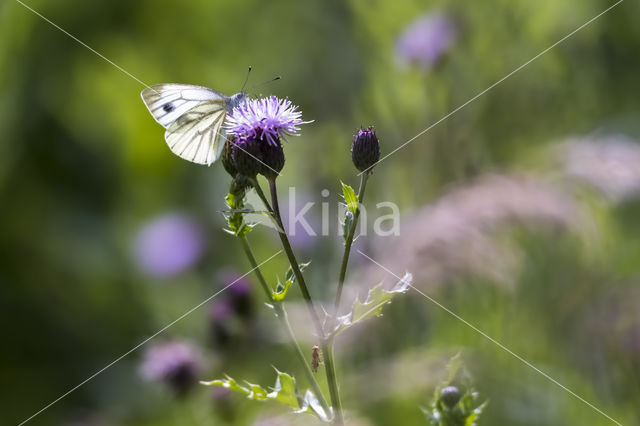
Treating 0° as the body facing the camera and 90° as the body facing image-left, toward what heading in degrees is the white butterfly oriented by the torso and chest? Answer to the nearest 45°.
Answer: approximately 270°

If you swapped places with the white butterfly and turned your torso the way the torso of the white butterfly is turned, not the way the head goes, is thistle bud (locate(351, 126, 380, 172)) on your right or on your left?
on your right

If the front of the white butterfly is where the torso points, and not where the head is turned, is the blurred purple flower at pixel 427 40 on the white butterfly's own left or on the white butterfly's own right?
on the white butterfly's own left

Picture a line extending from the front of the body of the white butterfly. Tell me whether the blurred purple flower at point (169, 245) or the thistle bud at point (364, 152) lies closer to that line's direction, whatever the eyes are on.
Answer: the thistle bud

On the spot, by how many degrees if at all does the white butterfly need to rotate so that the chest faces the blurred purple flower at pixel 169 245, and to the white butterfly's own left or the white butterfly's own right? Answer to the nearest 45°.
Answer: approximately 90° to the white butterfly's own left
